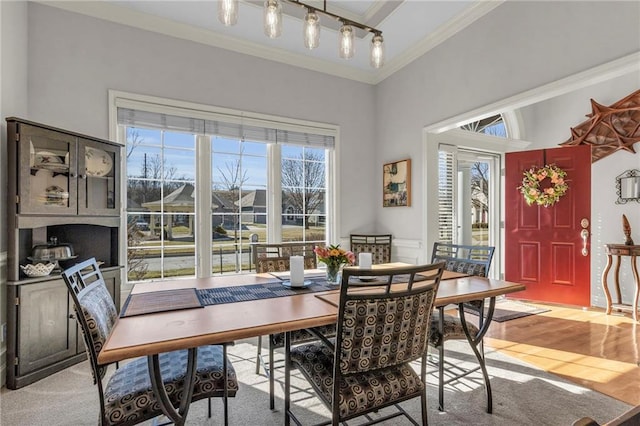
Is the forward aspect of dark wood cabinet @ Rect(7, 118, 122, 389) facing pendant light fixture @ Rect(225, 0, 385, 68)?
yes

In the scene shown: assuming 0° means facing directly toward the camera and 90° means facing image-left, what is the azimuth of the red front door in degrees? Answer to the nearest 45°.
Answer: approximately 45°

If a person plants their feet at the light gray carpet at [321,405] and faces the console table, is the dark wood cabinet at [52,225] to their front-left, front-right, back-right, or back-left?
back-left

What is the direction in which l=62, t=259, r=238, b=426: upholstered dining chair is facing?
to the viewer's right

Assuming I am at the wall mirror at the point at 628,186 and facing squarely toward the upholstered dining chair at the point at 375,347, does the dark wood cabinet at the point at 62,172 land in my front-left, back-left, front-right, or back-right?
front-right

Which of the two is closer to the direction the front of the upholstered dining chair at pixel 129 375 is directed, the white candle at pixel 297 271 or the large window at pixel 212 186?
the white candle

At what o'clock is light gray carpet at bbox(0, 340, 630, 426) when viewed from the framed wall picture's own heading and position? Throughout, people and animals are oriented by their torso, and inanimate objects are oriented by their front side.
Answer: The light gray carpet is roughly at 11 o'clock from the framed wall picture.

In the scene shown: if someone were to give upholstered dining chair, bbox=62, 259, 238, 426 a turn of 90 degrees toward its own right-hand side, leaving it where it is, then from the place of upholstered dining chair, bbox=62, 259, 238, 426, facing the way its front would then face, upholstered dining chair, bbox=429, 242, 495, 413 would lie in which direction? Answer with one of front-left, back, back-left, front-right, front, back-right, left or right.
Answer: left

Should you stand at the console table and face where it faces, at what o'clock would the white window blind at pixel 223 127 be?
The white window blind is roughly at 12 o'clock from the console table.

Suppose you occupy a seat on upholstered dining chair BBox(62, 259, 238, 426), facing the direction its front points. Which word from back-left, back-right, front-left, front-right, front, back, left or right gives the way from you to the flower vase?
front

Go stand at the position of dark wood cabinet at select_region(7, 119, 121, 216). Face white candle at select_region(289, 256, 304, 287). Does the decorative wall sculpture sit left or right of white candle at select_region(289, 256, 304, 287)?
left

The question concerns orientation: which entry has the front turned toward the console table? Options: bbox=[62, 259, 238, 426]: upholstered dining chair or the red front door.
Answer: the upholstered dining chair

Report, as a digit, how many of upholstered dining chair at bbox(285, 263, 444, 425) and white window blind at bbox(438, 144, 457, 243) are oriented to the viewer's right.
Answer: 0

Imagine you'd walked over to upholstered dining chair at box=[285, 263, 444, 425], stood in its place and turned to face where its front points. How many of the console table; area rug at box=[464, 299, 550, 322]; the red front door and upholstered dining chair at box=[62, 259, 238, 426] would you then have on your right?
3

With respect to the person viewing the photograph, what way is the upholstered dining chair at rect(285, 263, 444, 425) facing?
facing away from the viewer and to the left of the viewer

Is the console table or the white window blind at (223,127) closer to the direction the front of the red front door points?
the white window blind

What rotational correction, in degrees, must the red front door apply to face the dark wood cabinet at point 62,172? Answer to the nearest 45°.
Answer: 0° — it already faces it

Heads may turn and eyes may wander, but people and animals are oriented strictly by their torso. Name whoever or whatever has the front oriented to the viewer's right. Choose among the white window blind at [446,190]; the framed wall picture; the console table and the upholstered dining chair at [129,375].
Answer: the upholstered dining chair
